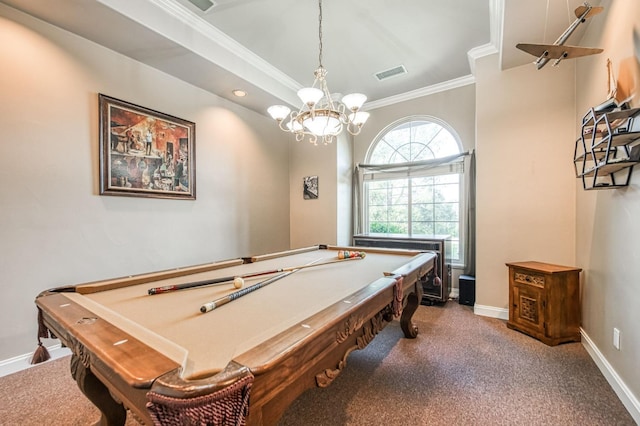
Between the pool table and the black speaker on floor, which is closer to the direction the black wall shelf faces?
the pool table

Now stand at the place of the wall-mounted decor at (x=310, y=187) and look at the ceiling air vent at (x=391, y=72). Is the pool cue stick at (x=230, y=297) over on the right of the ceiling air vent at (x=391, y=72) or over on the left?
right

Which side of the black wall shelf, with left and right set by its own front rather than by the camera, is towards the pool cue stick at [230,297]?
front

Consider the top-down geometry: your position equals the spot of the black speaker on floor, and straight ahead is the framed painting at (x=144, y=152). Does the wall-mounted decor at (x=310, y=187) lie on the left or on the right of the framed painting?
right

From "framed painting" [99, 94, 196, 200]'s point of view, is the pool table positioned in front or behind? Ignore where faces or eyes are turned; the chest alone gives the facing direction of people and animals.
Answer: in front

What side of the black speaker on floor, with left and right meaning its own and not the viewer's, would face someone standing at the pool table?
front

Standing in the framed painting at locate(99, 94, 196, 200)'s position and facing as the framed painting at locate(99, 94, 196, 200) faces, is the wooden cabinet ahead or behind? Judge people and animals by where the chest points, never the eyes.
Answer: ahead

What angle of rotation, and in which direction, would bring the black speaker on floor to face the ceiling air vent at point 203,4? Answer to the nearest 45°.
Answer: approximately 45° to its right

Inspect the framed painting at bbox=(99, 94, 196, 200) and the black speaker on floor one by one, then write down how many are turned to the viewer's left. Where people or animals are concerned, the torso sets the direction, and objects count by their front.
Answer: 0

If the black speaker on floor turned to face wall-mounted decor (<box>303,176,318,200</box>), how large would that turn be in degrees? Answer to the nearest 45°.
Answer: approximately 90° to its right

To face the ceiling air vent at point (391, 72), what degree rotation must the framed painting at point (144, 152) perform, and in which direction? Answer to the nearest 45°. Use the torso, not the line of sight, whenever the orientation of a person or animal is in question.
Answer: approximately 45° to its left

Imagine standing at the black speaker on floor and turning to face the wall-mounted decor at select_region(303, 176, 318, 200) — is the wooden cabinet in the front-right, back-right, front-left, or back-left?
back-left

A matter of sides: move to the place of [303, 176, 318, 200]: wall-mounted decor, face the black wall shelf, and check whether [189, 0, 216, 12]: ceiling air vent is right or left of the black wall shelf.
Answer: right

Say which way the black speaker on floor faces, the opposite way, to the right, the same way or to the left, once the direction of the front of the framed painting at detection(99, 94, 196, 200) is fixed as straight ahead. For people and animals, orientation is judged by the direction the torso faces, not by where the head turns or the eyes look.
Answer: to the right

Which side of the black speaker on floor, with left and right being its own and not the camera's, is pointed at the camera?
front
